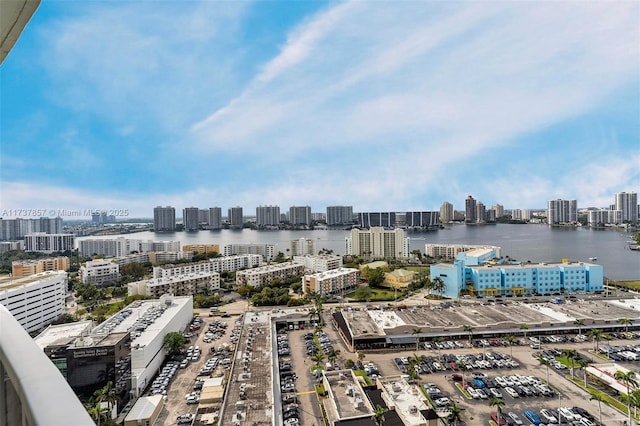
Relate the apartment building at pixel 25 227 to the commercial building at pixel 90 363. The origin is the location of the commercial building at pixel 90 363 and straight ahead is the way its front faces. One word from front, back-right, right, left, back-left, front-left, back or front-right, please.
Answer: back

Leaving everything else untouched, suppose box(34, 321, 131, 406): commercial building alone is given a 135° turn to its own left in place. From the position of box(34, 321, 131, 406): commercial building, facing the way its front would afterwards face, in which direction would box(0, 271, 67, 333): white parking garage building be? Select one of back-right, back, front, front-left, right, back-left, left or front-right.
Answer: front-left

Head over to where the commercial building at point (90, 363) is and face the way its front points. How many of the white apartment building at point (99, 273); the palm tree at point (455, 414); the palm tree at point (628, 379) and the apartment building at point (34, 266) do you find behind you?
2

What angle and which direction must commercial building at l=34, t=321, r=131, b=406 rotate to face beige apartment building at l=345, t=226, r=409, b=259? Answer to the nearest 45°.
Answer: approximately 135° to its left

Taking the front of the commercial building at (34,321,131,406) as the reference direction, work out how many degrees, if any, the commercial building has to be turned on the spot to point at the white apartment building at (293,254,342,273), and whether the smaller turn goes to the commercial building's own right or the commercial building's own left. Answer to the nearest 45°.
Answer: approximately 135° to the commercial building's own left

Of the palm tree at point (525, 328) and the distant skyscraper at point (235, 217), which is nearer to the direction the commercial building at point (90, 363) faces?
the palm tree

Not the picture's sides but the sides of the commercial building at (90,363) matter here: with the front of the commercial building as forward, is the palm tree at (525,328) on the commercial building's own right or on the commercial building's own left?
on the commercial building's own left

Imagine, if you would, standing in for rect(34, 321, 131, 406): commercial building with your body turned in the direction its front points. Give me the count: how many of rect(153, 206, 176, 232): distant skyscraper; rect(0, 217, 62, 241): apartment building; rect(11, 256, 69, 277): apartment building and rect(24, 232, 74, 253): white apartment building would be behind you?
4

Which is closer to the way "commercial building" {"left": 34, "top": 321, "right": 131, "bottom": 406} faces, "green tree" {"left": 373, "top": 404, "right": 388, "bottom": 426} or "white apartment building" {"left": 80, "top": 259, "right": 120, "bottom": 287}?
the green tree

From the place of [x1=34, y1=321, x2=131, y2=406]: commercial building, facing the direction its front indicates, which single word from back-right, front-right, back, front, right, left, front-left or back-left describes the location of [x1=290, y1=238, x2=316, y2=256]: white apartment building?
back-left

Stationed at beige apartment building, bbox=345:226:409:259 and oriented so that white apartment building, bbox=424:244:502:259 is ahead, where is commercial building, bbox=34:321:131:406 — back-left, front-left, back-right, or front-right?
back-right

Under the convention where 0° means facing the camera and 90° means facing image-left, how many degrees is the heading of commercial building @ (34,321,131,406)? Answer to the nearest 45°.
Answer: approximately 0°

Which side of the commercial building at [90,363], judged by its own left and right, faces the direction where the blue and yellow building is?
left

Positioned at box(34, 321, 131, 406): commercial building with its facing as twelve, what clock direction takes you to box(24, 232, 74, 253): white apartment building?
The white apartment building is roughly at 6 o'clock from the commercial building.

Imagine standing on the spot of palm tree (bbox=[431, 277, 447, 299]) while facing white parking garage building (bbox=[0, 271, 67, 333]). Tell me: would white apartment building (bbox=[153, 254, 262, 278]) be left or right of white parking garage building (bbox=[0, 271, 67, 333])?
right

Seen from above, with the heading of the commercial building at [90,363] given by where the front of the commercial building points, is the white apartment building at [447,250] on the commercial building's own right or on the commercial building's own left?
on the commercial building's own left
